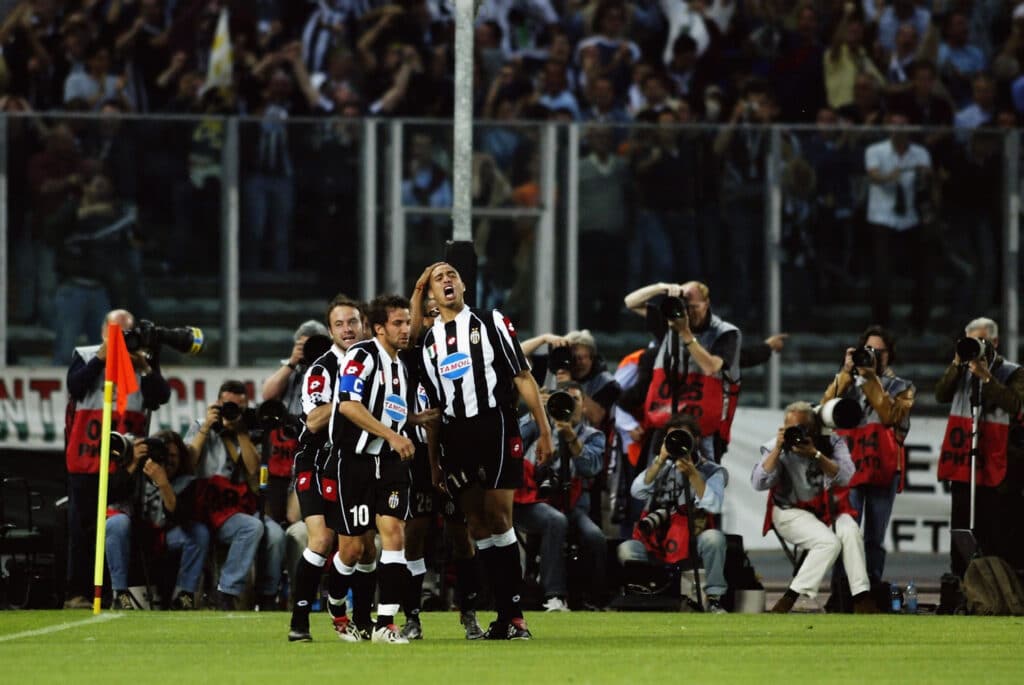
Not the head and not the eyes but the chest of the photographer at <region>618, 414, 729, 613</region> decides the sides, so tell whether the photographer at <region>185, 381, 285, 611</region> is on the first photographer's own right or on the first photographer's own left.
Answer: on the first photographer's own right

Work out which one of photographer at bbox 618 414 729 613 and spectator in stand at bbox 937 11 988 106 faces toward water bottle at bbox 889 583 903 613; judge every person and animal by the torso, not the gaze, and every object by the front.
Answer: the spectator in stand

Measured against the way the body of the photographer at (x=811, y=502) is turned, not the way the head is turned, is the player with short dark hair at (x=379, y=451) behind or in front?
in front

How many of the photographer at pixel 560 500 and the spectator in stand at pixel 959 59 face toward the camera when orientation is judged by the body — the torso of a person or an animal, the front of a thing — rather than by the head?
2

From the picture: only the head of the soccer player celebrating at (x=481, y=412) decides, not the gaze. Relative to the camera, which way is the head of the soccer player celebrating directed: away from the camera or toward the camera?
toward the camera

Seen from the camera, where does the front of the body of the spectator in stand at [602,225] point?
toward the camera

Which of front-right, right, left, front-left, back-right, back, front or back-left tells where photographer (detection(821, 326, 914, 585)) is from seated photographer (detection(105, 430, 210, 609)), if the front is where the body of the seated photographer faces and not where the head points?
left

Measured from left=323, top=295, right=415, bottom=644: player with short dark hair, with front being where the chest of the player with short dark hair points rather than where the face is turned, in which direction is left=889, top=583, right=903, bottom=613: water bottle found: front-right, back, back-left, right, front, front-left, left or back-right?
left

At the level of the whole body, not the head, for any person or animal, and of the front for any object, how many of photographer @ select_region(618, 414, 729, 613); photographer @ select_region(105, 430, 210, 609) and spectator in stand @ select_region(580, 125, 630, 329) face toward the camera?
3

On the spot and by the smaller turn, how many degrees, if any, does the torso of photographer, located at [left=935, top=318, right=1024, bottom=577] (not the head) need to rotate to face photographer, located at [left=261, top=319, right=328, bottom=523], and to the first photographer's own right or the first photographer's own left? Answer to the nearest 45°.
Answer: approximately 45° to the first photographer's own right

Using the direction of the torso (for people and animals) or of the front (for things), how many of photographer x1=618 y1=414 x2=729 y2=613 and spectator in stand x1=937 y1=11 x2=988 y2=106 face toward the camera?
2

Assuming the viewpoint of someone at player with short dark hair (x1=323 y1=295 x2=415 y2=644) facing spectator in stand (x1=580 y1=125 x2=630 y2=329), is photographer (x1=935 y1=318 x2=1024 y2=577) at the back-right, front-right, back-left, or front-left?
front-right

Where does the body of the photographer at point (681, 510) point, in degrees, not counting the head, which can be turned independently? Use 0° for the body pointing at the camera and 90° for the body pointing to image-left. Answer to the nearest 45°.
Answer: approximately 0°

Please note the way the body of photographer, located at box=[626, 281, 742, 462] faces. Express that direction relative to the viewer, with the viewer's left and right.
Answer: facing the viewer and to the left of the viewer

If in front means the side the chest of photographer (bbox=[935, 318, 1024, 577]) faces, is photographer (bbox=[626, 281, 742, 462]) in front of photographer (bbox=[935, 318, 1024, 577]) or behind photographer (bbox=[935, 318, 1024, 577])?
in front

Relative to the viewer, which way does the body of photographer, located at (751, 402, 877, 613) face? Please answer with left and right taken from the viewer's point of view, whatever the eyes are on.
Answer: facing the viewer

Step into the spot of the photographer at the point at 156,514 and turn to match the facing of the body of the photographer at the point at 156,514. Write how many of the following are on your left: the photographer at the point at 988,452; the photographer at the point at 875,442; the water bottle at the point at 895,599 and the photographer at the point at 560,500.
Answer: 4

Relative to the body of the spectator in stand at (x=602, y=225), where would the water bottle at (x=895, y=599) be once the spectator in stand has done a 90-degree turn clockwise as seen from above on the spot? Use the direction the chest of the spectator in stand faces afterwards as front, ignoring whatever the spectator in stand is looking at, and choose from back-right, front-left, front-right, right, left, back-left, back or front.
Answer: back-left

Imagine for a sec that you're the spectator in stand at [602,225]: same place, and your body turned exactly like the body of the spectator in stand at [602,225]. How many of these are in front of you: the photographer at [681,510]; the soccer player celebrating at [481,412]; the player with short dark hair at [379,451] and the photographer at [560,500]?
4
